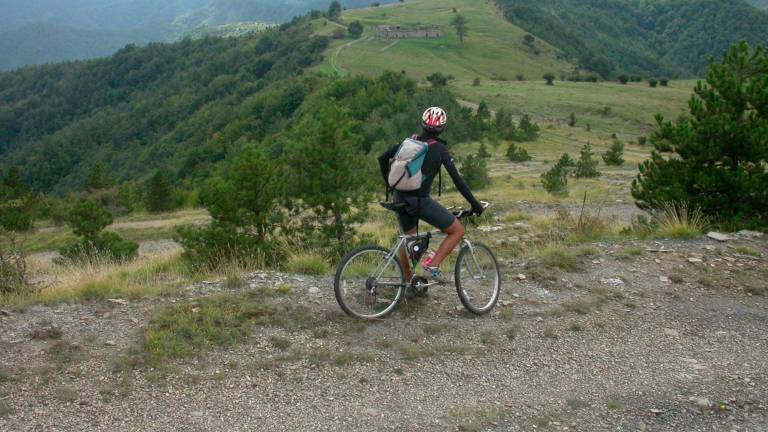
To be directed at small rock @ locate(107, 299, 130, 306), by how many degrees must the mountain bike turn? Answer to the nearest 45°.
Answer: approximately 180°

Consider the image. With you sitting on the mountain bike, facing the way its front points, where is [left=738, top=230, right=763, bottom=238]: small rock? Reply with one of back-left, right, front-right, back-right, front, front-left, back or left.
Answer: front-left

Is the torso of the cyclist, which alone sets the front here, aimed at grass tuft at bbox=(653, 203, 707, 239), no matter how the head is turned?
yes

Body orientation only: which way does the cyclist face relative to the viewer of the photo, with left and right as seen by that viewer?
facing away from the viewer and to the right of the viewer

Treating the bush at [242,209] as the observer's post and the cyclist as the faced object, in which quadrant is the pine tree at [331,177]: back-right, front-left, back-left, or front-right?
front-left

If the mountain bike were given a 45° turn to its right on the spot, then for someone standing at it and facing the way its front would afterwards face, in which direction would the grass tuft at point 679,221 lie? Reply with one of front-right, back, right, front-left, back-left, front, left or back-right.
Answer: left

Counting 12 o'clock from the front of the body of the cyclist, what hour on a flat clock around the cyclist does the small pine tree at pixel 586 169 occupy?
The small pine tree is roughly at 11 o'clock from the cyclist.

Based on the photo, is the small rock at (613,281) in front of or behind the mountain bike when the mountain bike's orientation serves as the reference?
in front

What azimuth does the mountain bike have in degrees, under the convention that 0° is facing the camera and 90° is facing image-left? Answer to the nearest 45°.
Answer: approximately 270°

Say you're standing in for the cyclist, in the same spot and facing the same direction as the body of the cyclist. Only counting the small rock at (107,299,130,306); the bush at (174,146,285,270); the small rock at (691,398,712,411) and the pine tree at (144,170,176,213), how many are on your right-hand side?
1

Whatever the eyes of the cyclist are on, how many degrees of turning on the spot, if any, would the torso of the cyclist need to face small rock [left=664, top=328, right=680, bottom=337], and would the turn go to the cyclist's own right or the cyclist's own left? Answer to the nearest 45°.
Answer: approximately 45° to the cyclist's own right

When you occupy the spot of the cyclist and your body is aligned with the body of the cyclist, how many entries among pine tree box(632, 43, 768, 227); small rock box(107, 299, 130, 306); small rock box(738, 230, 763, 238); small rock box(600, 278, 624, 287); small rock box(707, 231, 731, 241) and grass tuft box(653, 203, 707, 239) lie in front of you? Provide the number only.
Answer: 5

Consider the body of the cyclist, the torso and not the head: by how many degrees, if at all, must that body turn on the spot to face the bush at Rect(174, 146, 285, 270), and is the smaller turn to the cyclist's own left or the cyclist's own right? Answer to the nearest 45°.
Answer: approximately 90° to the cyclist's own left

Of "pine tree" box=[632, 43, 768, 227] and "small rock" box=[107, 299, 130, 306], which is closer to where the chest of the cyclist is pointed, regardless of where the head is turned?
the pine tree

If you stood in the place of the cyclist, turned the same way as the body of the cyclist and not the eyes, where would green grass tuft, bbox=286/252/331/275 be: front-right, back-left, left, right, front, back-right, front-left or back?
left
